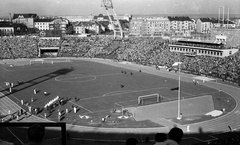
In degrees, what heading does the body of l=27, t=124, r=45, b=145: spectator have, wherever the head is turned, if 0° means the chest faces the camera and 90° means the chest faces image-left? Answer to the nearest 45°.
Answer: approximately 180°
